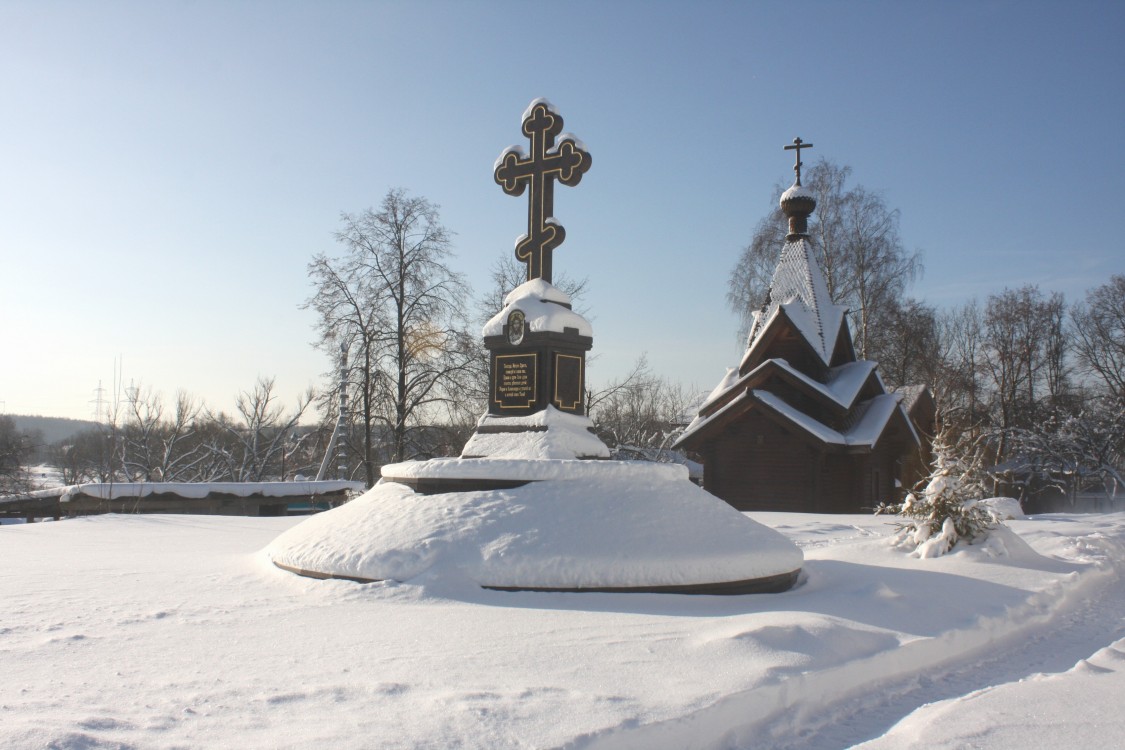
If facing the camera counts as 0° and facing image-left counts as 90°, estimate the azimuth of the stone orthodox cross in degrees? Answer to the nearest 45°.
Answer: approximately 45°

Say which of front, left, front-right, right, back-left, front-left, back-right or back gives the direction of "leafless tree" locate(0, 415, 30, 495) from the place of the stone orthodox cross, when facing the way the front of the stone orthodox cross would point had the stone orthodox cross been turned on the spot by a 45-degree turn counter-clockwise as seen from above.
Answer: back-right

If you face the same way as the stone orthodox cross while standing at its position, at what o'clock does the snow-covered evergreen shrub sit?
The snow-covered evergreen shrub is roughly at 8 o'clock from the stone orthodox cross.
